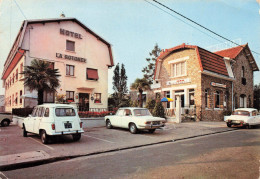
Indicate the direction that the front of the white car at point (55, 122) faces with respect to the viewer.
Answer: facing away from the viewer and to the left of the viewer

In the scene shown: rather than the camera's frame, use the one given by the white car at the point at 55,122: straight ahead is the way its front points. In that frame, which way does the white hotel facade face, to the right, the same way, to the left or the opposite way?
the opposite way

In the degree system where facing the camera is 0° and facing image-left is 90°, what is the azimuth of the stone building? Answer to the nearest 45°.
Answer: approximately 45°

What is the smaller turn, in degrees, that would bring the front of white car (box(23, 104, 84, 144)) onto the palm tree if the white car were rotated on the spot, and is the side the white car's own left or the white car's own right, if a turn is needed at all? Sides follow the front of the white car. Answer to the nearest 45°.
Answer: approximately 45° to the white car's own right

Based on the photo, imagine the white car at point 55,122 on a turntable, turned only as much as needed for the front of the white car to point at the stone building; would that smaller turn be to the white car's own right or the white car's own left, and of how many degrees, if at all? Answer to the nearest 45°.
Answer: approximately 90° to the white car's own right

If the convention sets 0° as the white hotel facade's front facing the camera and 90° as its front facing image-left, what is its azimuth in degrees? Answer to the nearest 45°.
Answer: approximately 315°
